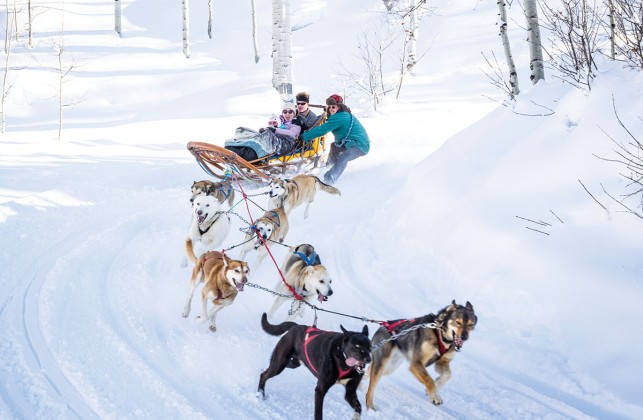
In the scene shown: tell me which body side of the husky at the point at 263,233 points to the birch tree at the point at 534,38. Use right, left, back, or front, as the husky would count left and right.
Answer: back

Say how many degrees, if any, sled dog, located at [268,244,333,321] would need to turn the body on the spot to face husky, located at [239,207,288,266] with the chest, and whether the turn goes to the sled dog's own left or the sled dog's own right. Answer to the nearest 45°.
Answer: approximately 135° to the sled dog's own left

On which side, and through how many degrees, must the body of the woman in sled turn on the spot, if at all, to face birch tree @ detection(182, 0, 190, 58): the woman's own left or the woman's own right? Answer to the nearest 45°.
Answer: approximately 135° to the woman's own right

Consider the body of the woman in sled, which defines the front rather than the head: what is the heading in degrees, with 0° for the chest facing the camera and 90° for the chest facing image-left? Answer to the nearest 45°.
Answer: approximately 45°

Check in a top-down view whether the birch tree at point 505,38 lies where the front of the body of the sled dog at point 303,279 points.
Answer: no

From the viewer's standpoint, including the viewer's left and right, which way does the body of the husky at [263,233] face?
facing the viewer and to the left of the viewer

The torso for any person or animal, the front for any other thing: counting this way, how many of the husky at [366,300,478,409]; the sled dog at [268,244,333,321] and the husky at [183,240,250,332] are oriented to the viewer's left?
0

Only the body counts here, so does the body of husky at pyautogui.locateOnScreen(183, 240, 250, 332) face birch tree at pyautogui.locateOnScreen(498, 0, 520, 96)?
no

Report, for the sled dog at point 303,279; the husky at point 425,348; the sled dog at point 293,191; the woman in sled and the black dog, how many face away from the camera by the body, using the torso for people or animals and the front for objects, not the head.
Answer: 0

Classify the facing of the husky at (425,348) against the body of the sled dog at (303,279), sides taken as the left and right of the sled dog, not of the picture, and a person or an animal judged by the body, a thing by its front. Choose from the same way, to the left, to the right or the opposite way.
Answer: the same way

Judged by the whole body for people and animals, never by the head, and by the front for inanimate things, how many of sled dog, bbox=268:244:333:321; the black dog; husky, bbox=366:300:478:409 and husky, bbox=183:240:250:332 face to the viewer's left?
0

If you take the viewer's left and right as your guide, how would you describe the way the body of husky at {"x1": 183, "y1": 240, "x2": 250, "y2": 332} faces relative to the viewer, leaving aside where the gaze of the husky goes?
facing the viewer and to the right of the viewer

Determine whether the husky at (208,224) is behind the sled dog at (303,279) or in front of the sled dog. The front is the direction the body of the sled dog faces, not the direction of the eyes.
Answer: behind

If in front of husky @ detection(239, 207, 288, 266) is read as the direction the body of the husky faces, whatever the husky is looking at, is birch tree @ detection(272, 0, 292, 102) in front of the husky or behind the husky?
behind
